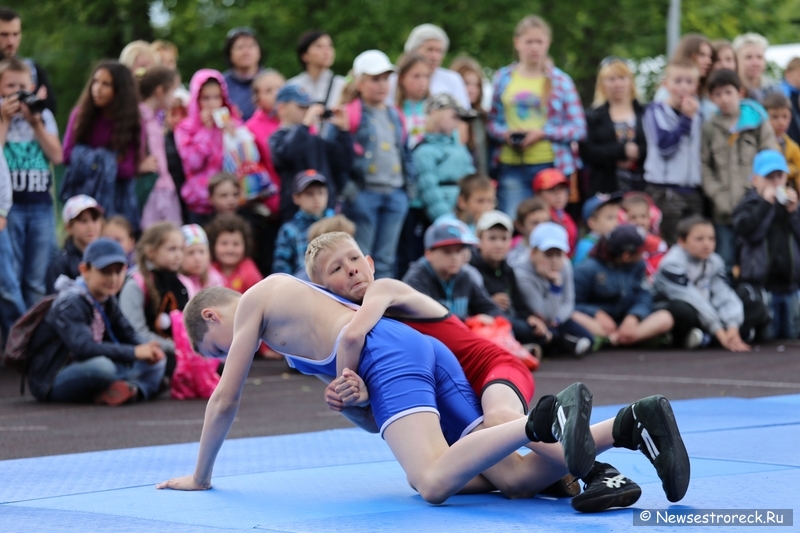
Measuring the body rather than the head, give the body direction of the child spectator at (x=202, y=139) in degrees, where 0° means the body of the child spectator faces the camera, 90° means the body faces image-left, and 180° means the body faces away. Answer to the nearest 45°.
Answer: approximately 315°

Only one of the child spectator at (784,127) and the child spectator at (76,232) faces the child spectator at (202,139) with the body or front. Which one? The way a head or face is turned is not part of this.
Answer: the child spectator at (784,127)

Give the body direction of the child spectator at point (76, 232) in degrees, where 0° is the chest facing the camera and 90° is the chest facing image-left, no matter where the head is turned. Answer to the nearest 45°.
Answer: approximately 315°

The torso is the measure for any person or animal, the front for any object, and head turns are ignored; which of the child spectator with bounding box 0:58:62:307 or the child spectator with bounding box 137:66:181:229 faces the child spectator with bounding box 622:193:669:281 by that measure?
the child spectator with bounding box 137:66:181:229

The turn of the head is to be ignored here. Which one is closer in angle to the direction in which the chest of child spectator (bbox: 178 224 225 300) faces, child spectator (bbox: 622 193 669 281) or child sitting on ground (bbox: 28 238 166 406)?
the child sitting on ground

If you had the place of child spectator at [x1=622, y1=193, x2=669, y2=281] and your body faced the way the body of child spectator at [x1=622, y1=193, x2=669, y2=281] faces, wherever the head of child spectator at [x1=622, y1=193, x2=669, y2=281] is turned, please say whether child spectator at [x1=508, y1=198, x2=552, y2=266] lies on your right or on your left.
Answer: on your right

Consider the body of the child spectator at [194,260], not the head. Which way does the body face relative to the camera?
toward the camera

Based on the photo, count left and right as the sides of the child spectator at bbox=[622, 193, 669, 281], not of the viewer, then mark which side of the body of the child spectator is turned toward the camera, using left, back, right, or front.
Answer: front

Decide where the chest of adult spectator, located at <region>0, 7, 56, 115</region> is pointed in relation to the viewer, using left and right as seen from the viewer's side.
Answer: facing the viewer and to the right of the viewer

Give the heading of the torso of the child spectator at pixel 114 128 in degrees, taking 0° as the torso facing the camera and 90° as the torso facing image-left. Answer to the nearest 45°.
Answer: approximately 45°

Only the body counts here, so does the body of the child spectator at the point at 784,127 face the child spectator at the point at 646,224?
yes

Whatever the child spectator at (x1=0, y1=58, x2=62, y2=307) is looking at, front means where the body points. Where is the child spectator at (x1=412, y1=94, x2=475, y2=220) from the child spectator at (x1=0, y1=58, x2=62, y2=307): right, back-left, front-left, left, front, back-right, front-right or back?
left
